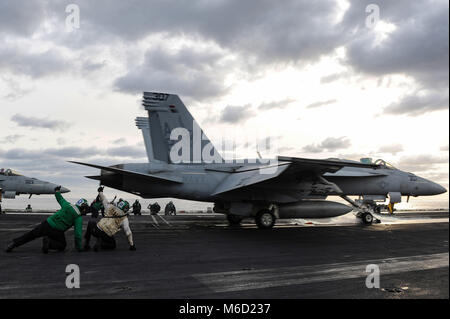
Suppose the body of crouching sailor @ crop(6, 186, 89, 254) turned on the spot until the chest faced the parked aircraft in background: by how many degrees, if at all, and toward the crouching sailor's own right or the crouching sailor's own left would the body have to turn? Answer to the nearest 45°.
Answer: approximately 90° to the crouching sailor's own left

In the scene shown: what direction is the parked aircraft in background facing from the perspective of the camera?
to the viewer's right

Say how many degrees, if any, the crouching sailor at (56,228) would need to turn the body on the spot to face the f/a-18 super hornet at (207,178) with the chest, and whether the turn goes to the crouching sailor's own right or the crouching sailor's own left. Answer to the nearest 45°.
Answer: approximately 45° to the crouching sailor's own left

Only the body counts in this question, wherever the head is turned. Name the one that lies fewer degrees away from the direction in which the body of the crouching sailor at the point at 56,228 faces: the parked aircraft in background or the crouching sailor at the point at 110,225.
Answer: the crouching sailor

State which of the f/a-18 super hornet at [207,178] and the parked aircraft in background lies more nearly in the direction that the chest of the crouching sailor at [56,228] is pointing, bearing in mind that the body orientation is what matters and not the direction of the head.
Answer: the f/a-18 super hornet

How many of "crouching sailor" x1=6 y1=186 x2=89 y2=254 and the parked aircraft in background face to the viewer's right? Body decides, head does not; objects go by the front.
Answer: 2

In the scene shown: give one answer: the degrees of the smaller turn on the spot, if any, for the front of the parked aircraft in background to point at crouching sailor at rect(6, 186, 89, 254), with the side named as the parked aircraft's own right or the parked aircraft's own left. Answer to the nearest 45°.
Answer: approximately 90° to the parked aircraft's own right

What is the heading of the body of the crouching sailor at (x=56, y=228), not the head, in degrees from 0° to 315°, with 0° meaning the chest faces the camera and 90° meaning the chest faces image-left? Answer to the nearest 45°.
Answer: approximately 270°

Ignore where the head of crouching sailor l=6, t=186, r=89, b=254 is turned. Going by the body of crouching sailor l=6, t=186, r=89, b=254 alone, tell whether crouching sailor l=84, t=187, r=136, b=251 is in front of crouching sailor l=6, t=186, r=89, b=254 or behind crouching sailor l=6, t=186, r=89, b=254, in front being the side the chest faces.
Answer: in front

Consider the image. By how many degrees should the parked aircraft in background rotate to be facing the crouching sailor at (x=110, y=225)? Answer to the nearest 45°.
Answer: approximately 90° to its right
